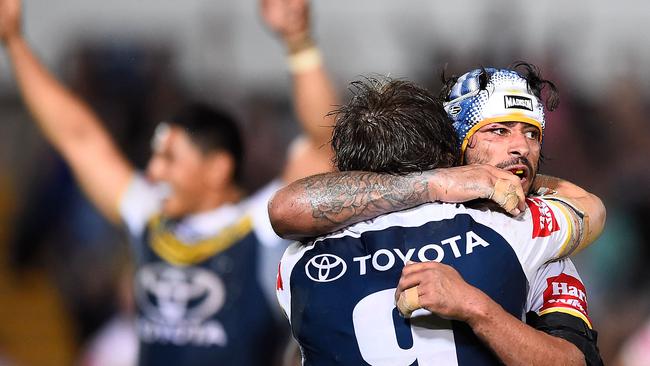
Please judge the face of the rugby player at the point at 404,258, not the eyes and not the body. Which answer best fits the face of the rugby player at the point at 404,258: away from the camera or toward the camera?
away from the camera

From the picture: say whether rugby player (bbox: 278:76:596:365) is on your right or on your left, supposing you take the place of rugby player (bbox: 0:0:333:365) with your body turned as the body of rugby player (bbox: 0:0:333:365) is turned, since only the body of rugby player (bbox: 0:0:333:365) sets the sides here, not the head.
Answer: on your left

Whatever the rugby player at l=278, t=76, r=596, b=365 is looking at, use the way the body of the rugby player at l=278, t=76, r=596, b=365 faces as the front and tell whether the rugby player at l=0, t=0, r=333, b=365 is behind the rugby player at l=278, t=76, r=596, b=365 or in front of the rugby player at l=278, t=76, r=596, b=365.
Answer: in front

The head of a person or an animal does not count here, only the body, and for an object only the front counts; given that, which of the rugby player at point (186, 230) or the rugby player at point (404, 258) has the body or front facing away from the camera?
the rugby player at point (404, 258)

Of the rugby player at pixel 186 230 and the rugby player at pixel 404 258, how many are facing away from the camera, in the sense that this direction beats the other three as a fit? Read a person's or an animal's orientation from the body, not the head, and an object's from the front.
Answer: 1

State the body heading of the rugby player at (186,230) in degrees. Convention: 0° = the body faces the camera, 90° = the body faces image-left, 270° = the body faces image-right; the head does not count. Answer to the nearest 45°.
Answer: approximately 45°

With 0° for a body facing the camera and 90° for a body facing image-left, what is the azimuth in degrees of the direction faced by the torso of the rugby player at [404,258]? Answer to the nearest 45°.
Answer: approximately 180°
